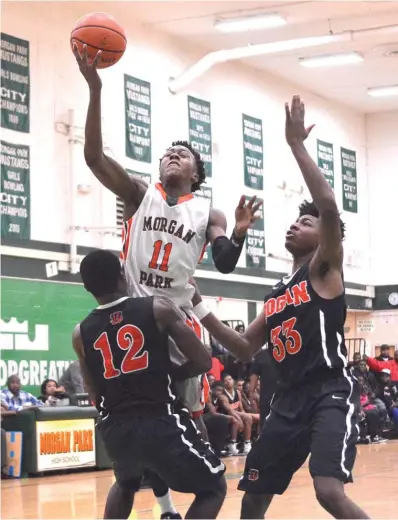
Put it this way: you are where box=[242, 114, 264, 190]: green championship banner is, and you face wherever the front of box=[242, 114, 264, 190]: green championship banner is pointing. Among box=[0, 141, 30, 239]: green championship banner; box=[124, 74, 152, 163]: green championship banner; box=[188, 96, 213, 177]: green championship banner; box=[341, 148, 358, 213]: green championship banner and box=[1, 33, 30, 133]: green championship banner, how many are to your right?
4

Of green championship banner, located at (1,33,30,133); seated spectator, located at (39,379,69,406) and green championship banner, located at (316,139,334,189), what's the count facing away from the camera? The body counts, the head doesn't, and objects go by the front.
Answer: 0

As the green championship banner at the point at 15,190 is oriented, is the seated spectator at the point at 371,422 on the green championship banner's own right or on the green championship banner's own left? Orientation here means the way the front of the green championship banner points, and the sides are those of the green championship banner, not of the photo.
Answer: on the green championship banner's own left

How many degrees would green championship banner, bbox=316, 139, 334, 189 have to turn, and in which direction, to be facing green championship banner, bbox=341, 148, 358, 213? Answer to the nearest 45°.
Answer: approximately 90° to its left

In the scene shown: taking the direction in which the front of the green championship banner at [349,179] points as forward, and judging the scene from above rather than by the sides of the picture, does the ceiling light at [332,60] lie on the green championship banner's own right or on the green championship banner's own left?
on the green championship banner's own right

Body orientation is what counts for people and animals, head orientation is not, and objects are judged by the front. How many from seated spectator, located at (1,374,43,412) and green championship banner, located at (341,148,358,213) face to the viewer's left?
0

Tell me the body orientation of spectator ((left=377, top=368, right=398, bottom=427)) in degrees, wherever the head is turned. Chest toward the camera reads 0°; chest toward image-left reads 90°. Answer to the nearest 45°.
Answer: approximately 45°

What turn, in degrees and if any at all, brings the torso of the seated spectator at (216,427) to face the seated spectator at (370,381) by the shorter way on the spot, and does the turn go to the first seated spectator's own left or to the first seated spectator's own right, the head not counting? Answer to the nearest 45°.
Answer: approximately 90° to the first seated spectator's own left

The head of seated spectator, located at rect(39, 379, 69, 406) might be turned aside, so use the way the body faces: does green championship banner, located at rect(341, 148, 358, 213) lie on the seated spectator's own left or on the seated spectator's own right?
on the seated spectator's own left

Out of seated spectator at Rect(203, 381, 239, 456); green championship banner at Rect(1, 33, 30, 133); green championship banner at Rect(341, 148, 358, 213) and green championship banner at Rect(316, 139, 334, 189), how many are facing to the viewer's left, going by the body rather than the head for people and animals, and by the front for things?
0

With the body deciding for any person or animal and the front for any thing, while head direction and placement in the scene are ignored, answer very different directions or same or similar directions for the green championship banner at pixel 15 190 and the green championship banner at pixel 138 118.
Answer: same or similar directions

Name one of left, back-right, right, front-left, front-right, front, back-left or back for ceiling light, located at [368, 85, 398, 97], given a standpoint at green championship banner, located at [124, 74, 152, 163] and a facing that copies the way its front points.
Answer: left

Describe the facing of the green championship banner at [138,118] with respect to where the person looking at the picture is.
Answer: facing the viewer and to the right of the viewer
